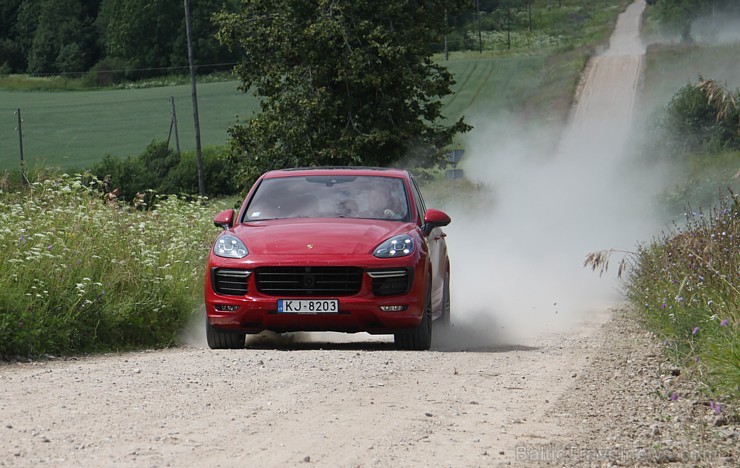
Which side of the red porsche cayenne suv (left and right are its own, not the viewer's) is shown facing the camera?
front

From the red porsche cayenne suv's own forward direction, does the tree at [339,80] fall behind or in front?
behind
